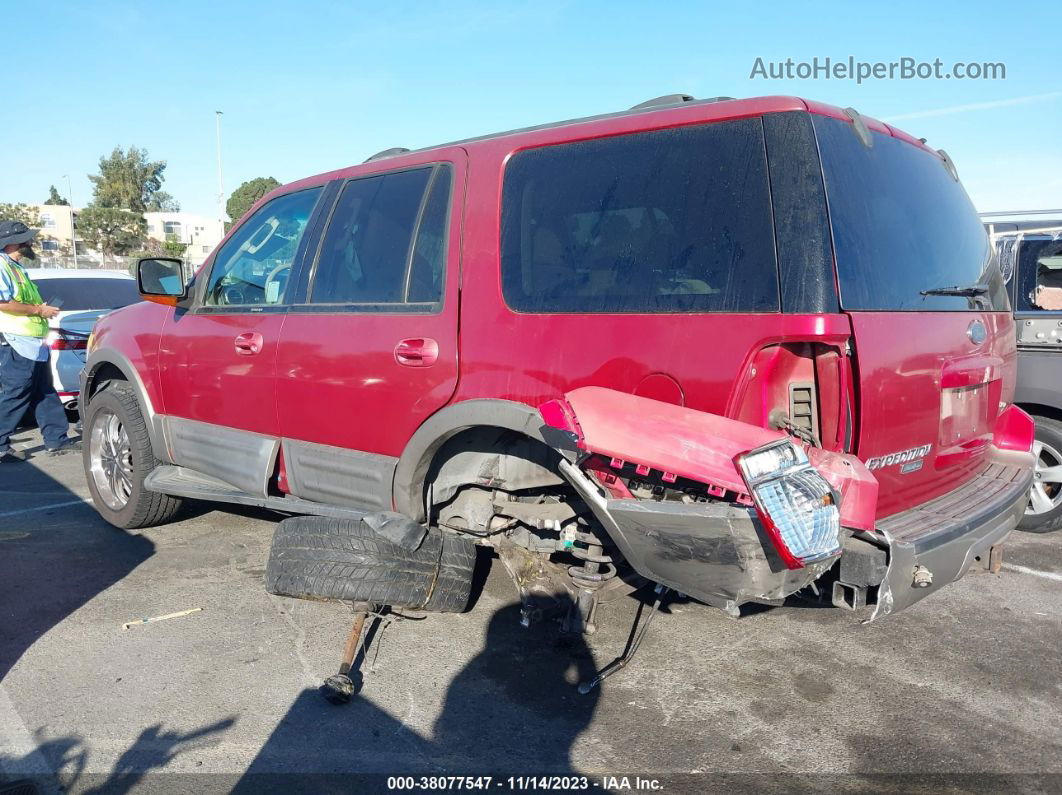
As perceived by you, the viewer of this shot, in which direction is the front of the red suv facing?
facing away from the viewer and to the left of the viewer

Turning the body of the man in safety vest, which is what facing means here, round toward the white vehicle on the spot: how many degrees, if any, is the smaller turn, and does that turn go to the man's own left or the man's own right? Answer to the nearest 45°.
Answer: approximately 90° to the man's own left

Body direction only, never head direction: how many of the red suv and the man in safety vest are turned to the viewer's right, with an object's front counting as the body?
1

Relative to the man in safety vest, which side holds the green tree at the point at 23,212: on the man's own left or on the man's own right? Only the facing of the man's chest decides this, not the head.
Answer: on the man's own left

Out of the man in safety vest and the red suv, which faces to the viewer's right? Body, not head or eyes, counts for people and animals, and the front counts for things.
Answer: the man in safety vest

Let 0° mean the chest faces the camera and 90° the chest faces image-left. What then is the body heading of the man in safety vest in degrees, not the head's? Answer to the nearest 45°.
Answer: approximately 270°

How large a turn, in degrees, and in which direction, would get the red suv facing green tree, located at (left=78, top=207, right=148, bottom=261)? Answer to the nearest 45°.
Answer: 0° — it already faces it

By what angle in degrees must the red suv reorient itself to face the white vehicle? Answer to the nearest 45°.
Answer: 0° — it already faces it

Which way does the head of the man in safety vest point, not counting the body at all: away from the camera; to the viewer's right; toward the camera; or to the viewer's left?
to the viewer's right
